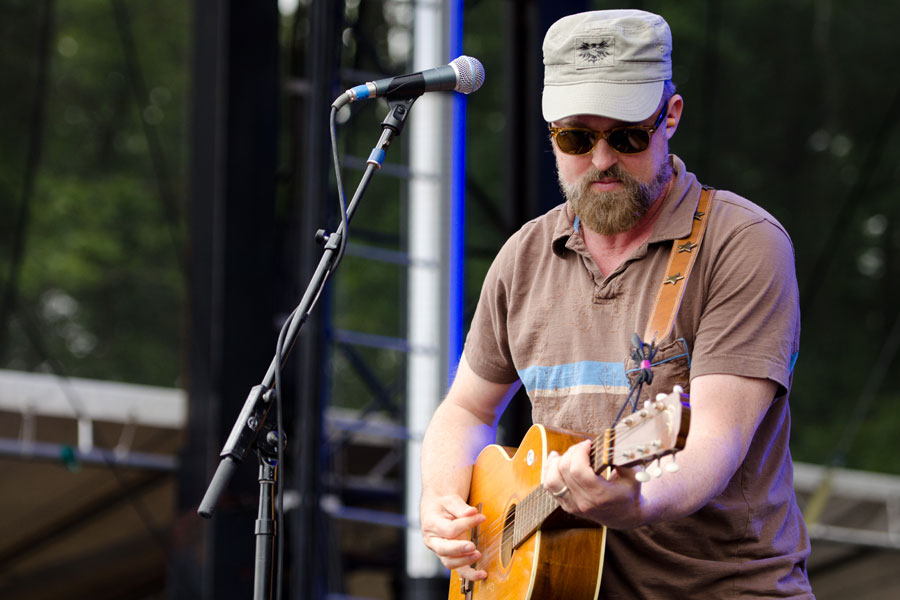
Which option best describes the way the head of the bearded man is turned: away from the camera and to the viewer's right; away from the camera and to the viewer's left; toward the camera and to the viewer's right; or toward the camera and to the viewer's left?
toward the camera and to the viewer's left

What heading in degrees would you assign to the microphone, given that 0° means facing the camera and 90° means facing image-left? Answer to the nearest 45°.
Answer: approximately 270°

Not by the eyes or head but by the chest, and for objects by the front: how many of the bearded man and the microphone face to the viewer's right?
1

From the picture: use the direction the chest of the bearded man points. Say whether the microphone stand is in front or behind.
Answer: in front

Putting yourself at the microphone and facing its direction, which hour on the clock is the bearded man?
The bearded man is roughly at 1 o'clock from the microphone.

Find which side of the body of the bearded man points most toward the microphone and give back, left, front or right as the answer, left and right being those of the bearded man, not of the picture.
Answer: right

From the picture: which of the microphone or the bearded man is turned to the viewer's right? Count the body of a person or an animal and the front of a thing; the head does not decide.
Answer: the microphone
